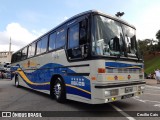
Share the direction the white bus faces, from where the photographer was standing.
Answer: facing the viewer and to the right of the viewer
